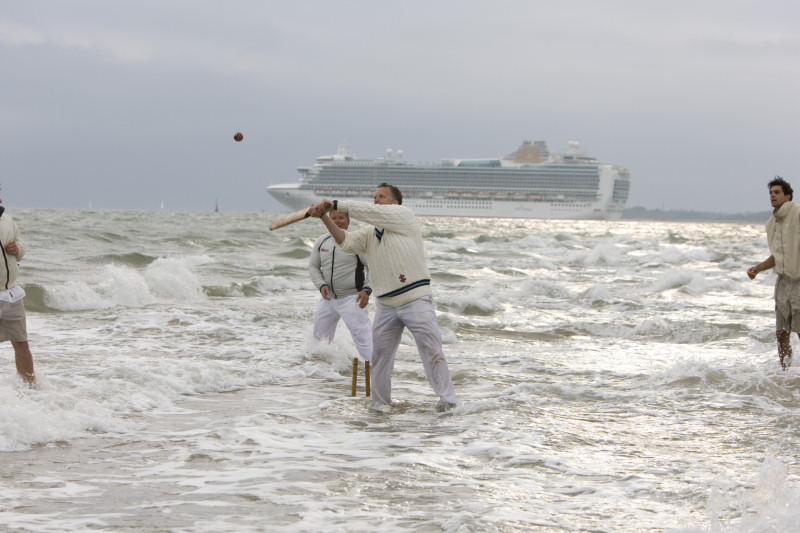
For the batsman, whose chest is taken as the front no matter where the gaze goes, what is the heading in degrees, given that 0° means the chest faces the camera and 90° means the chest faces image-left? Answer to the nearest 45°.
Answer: approximately 45°

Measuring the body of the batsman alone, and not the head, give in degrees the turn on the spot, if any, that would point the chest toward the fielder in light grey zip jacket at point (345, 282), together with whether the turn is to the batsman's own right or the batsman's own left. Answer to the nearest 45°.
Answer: approximately 135° to the batsman's own right

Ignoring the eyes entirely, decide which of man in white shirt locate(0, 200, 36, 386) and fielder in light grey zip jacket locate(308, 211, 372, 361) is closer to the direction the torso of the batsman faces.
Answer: the man in white shirt
